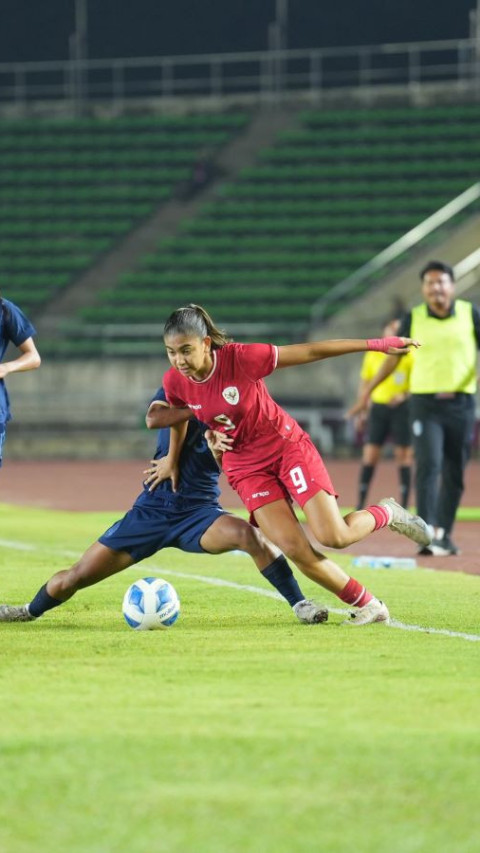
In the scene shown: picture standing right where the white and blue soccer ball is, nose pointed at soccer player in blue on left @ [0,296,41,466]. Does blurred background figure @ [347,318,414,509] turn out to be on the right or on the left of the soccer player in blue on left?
right

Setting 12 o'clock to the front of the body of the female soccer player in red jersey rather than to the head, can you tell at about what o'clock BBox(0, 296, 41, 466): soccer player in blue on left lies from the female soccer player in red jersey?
The soccer player in blue on left is roughly at 3 o'clock from the female soccer player in red jersey.

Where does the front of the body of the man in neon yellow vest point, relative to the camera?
toward the camera

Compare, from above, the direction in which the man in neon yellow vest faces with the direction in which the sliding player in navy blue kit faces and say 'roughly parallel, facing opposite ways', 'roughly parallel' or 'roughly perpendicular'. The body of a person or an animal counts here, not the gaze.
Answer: roughly parallel

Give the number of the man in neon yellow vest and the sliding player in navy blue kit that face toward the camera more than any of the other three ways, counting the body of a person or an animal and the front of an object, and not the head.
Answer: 2

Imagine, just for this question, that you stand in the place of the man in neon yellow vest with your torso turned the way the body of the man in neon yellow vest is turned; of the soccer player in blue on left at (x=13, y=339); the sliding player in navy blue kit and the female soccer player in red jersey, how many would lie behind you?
0

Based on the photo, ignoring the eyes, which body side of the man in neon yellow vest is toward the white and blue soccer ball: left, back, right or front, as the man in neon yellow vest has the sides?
front

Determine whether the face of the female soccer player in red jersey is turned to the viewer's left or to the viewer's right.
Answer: to the viewer's left

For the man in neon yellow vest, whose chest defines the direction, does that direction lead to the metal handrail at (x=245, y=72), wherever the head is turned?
no

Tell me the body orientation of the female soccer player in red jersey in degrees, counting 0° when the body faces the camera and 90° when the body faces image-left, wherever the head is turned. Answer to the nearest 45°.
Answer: approximately 45°

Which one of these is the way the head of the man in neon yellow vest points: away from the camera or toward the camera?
toward the camera
